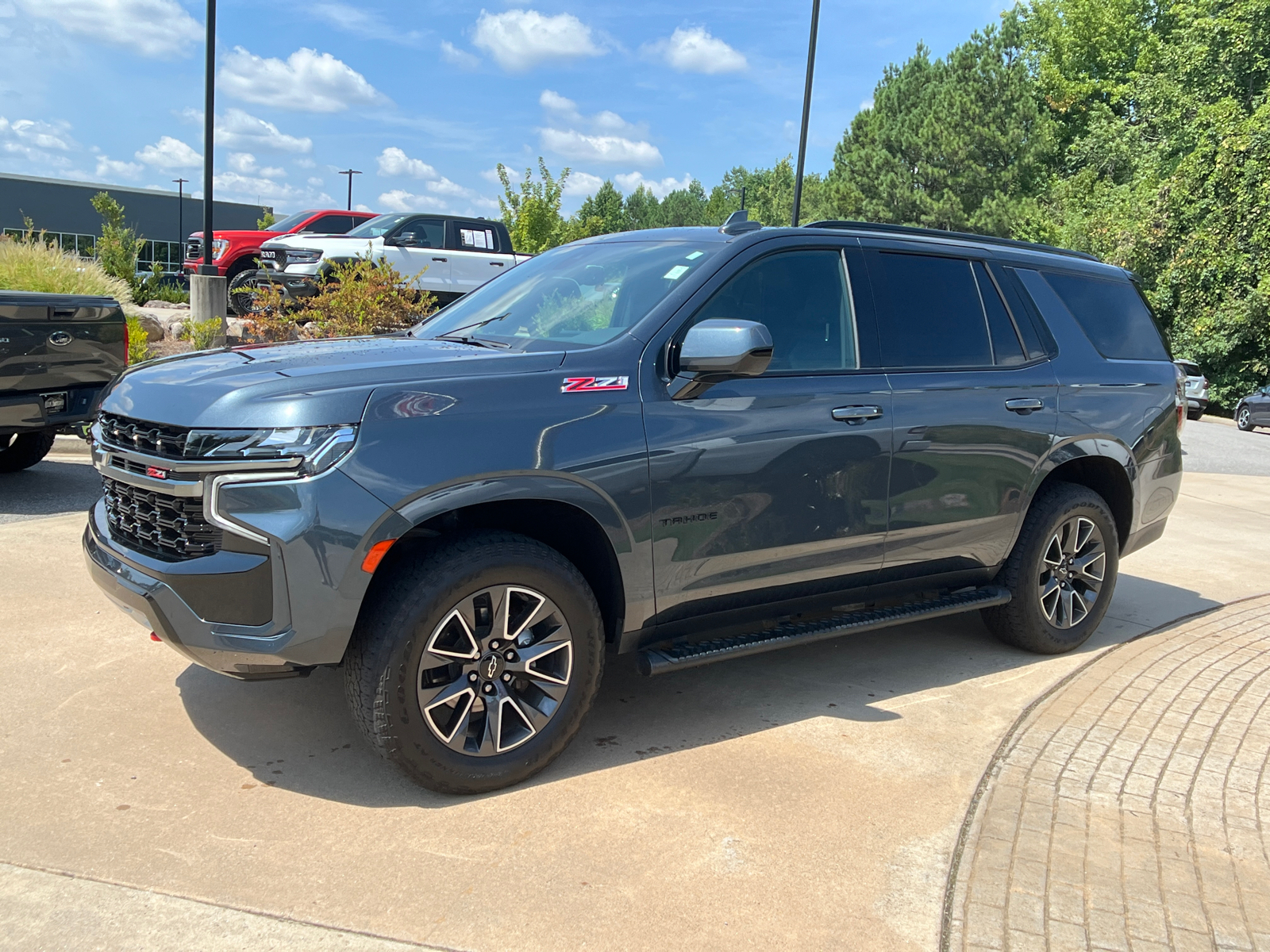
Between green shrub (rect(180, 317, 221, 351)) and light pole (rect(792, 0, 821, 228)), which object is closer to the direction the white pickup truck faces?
the green shrub

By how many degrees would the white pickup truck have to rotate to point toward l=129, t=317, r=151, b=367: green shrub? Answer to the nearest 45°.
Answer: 0° — it already faces it

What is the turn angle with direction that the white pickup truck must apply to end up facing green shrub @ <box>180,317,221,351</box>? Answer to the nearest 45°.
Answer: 0° — it already faces it

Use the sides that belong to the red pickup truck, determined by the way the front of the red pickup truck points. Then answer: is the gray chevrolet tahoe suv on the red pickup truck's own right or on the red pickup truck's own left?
on the red pickup truck's own left

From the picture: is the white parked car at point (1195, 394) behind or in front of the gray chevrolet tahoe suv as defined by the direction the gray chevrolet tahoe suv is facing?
behind

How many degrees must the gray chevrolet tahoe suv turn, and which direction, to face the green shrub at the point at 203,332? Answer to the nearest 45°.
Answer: approximately 90° to its right

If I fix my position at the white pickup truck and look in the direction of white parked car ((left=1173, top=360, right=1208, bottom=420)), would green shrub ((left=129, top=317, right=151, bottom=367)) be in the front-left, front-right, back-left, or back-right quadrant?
back-right

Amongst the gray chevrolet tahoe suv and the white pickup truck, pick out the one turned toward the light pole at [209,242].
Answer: the white pickup truck

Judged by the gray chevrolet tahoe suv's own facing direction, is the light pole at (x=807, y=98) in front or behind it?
behind

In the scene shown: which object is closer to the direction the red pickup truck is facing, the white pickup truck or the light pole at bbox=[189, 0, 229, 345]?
the light pole

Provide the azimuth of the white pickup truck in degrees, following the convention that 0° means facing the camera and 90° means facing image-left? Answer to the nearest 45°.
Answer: approximately 45°
